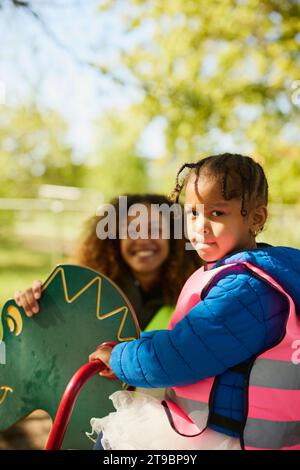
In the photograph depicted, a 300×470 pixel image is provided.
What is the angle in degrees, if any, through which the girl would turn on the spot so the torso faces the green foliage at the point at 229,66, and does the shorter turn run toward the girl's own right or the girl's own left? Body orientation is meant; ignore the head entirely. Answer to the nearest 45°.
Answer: approximately 90° to the girl's own right

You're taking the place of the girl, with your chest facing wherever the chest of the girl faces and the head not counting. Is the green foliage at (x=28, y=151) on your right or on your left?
on your right

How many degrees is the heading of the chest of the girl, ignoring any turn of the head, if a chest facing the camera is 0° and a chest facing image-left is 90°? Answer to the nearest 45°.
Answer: approximately 90°
